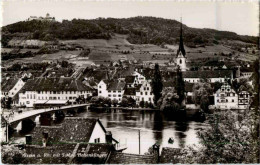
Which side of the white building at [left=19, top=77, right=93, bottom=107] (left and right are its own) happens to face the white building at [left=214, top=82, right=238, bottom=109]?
left

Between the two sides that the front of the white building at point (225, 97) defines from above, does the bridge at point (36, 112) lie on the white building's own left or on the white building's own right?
on the white building's own right

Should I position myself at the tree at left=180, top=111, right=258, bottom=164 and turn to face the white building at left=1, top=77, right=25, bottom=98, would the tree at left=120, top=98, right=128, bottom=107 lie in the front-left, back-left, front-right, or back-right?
front-right

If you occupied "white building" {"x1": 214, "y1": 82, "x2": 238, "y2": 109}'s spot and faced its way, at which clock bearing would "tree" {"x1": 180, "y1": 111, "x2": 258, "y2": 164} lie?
The tree is roughly at 12 o'clock from the white building.

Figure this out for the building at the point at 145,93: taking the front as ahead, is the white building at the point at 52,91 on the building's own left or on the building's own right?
on the building's own right

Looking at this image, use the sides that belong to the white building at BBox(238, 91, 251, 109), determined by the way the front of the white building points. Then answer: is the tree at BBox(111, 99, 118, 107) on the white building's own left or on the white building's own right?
on the white building's own right

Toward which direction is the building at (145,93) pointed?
toward the camera

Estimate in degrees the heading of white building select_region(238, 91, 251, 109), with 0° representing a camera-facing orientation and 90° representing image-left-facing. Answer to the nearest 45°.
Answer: approximately 0°

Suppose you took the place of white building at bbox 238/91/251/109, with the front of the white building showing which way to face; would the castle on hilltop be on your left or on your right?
on your right

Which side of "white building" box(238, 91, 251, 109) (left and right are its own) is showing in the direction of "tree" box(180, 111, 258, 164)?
front

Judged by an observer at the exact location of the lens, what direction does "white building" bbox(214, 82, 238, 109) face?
facing the viewer

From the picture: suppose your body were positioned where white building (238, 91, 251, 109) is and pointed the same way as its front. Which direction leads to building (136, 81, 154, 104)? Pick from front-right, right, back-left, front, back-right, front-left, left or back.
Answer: right
